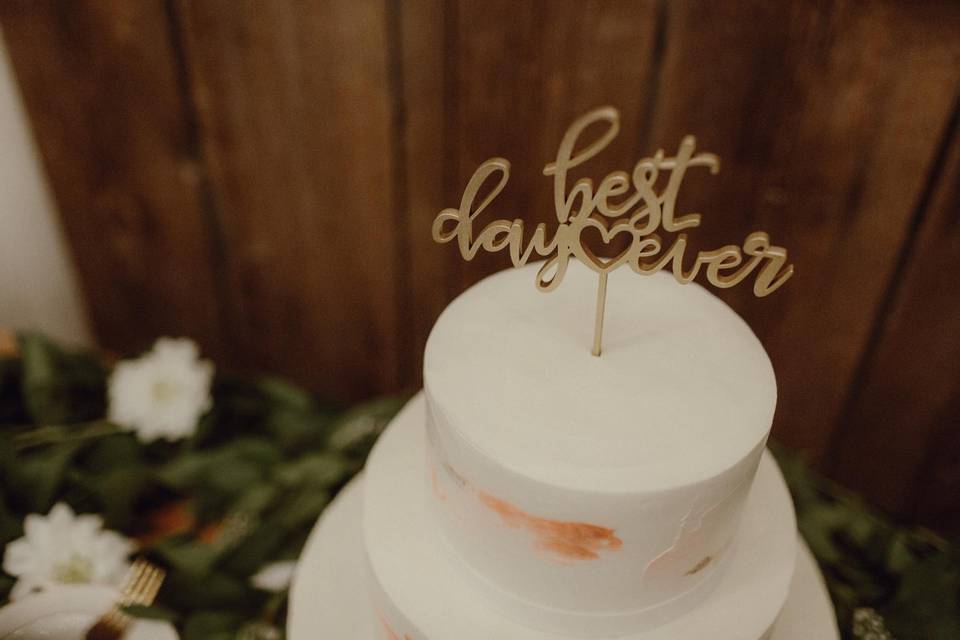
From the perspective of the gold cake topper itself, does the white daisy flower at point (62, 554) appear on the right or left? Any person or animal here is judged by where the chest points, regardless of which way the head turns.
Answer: on its right

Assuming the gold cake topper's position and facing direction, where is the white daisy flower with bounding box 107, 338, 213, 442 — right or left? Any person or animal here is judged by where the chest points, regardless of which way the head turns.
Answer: on its right

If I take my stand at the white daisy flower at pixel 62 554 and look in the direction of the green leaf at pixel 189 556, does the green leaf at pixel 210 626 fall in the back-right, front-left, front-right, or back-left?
front-right

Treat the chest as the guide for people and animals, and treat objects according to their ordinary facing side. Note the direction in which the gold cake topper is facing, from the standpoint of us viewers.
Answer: facing the viewer

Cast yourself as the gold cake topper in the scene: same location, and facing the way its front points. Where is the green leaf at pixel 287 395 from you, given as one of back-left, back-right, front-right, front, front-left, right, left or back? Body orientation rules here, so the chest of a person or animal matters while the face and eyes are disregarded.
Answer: back-right
